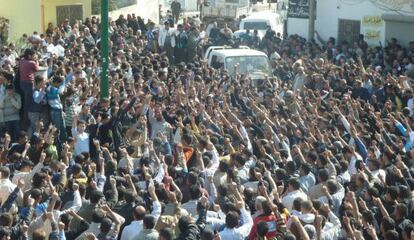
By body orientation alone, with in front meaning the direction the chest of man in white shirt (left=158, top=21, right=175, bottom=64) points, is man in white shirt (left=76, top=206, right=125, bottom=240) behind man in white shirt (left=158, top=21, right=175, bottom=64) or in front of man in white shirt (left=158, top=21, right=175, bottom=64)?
in front

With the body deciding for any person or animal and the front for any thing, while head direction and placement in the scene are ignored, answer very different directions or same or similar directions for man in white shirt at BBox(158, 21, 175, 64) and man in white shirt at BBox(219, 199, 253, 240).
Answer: very different directions

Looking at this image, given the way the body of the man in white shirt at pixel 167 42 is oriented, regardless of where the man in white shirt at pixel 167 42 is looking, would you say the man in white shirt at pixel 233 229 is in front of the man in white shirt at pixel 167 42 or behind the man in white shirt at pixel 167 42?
in front

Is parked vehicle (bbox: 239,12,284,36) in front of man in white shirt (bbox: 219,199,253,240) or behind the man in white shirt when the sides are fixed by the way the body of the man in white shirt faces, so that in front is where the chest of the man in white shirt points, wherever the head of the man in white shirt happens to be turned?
in front

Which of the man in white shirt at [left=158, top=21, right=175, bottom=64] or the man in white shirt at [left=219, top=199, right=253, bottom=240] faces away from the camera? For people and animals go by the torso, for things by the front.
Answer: the man in white shirt at [left=219, top=199, right=253, bottom=240]

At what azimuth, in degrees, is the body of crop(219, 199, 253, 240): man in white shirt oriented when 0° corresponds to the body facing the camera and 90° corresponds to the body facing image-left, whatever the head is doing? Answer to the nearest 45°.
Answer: approximately 180°

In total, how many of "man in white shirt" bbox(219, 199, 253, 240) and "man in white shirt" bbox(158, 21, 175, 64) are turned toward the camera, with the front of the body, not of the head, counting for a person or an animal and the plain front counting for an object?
1

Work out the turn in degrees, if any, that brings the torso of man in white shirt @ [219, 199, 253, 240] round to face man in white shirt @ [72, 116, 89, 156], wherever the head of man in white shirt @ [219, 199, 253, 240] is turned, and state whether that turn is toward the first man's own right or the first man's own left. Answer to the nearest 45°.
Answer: approximately 45° to the first man's own left

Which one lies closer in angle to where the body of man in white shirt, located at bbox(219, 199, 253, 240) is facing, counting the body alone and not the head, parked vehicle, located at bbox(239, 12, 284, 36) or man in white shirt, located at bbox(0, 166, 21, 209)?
the parked vehicle

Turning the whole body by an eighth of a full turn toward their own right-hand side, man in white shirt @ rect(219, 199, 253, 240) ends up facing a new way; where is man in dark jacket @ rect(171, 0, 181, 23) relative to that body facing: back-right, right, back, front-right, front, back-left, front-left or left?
front-left

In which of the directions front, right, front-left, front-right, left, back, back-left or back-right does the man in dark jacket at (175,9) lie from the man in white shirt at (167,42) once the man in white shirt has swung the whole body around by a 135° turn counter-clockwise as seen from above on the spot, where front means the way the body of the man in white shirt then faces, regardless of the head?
front-left

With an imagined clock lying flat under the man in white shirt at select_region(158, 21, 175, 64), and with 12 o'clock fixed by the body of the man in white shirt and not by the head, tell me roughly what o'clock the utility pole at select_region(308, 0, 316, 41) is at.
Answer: The utility pole is roughly at 8 o'clock from the man in white shirt.

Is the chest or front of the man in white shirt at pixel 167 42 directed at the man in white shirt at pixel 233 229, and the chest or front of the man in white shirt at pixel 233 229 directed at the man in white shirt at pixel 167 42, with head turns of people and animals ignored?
yes

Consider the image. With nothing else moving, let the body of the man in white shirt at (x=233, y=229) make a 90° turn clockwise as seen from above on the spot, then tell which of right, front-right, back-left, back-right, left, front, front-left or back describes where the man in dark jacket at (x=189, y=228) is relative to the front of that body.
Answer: back

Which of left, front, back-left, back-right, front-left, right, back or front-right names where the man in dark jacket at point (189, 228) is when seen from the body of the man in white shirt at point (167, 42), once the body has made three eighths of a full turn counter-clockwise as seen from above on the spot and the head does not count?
back-right

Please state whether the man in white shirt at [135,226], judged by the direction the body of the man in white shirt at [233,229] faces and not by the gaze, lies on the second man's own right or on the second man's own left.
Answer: on the second man's own left

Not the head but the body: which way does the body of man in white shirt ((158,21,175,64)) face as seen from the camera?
toward the camera
